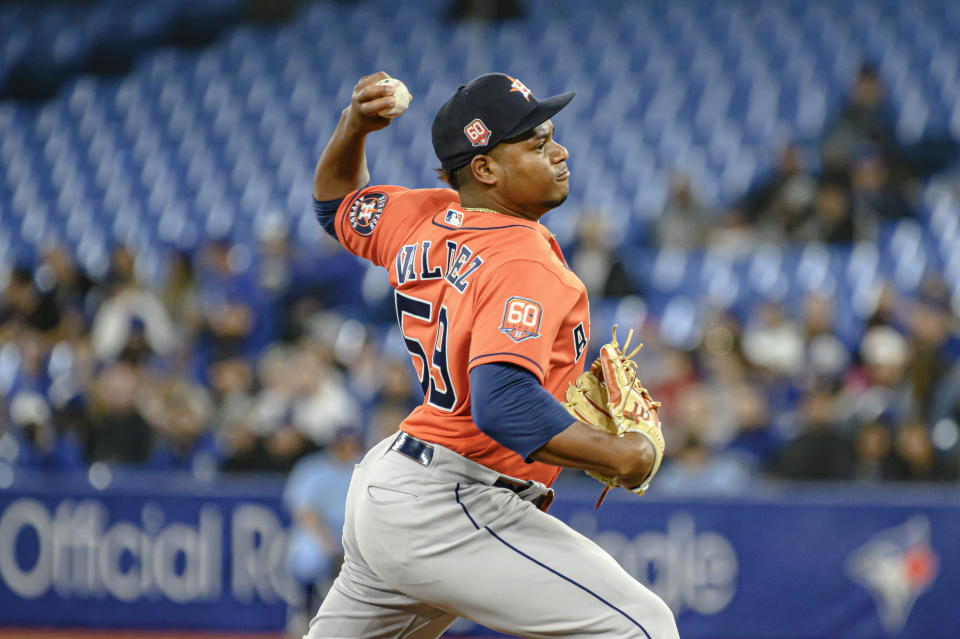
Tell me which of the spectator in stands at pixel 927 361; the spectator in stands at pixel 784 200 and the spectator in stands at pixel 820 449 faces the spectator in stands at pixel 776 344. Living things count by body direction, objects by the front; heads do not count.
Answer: the spectator in stands at pixel 784 200

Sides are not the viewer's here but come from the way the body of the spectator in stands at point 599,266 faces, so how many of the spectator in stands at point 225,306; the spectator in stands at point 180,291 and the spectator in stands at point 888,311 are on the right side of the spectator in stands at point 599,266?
2

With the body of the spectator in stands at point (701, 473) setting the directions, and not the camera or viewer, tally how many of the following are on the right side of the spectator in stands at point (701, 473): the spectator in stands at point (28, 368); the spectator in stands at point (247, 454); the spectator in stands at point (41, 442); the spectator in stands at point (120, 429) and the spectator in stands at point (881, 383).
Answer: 4

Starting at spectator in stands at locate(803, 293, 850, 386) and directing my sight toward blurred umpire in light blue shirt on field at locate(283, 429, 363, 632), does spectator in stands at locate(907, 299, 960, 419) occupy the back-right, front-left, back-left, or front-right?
back-left

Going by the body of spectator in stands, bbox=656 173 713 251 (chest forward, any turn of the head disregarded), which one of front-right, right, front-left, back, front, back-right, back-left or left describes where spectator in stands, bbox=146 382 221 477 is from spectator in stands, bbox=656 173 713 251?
front-right

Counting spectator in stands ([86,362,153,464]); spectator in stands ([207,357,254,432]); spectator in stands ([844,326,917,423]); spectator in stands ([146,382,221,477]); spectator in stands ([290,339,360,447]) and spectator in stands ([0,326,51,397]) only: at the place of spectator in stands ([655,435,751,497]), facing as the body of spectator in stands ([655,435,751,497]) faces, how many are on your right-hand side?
5
